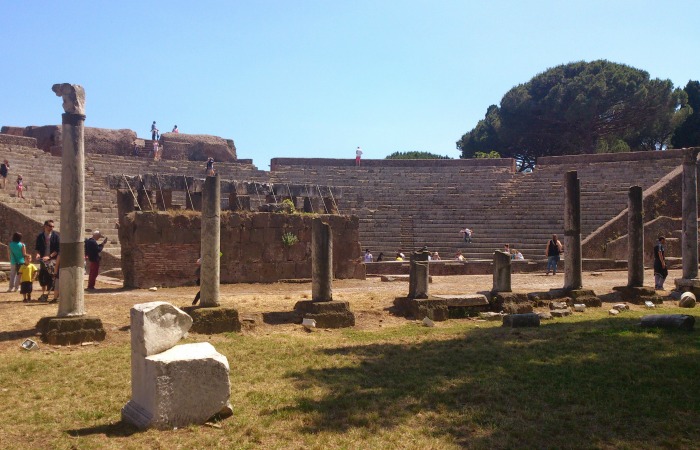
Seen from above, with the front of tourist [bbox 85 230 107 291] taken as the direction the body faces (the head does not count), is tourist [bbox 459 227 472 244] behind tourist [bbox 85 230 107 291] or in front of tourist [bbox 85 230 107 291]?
in front

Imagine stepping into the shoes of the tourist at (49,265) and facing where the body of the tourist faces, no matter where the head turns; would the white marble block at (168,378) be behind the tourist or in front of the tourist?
in front

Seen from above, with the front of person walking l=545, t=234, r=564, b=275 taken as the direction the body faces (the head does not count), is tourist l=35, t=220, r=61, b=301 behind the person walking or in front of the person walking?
in front

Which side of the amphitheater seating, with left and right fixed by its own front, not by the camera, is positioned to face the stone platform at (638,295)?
front

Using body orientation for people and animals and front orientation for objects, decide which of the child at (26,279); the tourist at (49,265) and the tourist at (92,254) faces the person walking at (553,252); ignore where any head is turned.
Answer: the tourist at (92,254)

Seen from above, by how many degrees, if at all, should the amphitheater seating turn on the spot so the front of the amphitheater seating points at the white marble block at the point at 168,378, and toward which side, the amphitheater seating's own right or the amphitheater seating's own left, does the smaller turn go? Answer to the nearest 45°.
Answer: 0° — it already faces it

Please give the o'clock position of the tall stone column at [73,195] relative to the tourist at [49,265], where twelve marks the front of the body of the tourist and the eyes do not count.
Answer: The tall stone column is roughly at 12 o'clock from the tourist.

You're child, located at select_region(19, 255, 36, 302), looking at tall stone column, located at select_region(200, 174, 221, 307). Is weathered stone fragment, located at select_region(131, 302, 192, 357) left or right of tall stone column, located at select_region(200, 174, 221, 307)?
right

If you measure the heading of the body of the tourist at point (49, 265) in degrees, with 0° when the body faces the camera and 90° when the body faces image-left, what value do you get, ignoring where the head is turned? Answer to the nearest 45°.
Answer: approximately 0°

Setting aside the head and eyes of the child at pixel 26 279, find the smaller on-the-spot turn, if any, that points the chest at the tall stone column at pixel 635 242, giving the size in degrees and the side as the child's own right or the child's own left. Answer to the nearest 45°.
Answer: approximately 90° to the child's own left

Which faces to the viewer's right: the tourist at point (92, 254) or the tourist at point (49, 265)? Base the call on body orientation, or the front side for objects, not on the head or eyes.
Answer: the tourist at point (92, 254)

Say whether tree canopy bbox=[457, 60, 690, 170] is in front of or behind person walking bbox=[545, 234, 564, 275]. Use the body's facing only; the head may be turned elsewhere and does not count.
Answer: behind

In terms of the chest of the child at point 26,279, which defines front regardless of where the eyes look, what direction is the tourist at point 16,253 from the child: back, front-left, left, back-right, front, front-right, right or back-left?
back

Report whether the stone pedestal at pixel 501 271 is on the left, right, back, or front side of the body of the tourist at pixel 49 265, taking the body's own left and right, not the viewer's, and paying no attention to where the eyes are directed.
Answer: left

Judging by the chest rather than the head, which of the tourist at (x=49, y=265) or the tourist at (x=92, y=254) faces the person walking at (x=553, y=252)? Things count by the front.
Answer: the tourist at (x=92, y=254)

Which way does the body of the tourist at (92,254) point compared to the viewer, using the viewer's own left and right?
facing to the right of the viewer

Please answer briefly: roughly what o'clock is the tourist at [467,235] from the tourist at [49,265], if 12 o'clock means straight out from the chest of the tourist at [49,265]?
the tourist at [467,235] is roughly at 8 o'clock from the tourist at [49,265].
